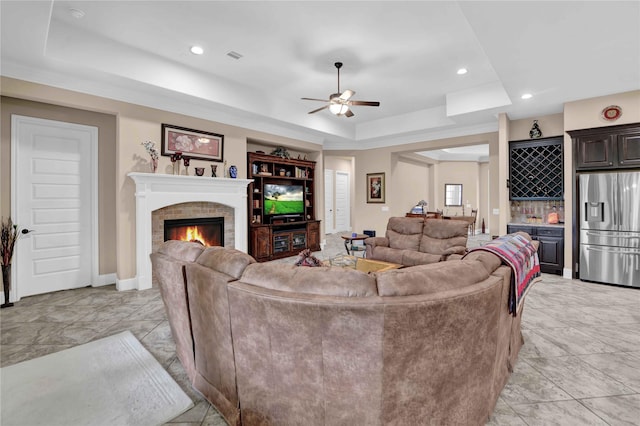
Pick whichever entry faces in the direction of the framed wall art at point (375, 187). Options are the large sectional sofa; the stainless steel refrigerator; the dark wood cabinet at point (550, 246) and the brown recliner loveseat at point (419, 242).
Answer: the large sectional sofa

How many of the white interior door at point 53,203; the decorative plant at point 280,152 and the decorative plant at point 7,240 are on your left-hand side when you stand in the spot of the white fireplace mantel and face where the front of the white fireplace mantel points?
1

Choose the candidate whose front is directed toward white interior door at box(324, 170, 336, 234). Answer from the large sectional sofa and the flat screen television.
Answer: the large sectional sofa

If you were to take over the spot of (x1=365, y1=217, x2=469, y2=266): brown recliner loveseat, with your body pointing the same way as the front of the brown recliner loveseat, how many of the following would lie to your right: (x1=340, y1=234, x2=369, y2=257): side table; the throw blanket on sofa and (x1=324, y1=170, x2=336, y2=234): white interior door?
2

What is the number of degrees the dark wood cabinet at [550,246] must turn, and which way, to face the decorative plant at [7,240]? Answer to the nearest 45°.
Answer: approximately 45° to its right

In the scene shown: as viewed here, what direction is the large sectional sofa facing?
away from the camera

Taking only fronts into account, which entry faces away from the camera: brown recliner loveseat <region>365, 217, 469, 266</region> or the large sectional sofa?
the large sectional sofa

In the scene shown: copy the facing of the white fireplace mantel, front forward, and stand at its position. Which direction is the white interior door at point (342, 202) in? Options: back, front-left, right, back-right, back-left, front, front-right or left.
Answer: left

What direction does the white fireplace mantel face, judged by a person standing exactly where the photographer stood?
facing the viewer and to the right of the viewer

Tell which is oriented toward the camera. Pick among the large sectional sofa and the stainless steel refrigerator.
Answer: the stainless steel refrigerator

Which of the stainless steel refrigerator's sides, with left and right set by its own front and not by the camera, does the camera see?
front

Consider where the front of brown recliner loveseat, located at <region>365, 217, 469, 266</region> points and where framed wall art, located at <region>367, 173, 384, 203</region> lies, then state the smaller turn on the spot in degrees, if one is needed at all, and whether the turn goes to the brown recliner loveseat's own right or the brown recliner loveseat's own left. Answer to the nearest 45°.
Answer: approximately 135° to the brown recliner loveseat's own right

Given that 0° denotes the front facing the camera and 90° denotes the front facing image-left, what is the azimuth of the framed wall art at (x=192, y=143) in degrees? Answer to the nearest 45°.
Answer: approximately 315°

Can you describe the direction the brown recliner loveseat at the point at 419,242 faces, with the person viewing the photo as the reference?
facing the viewer and to the left of the viewer

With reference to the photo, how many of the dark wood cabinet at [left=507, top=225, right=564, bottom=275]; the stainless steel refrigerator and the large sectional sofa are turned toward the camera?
2

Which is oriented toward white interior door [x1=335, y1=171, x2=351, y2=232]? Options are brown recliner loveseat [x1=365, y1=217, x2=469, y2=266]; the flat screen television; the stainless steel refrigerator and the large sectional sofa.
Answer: the large sectional sofa

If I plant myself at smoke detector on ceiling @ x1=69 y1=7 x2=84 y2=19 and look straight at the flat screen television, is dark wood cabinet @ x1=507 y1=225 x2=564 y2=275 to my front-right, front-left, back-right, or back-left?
front-right
